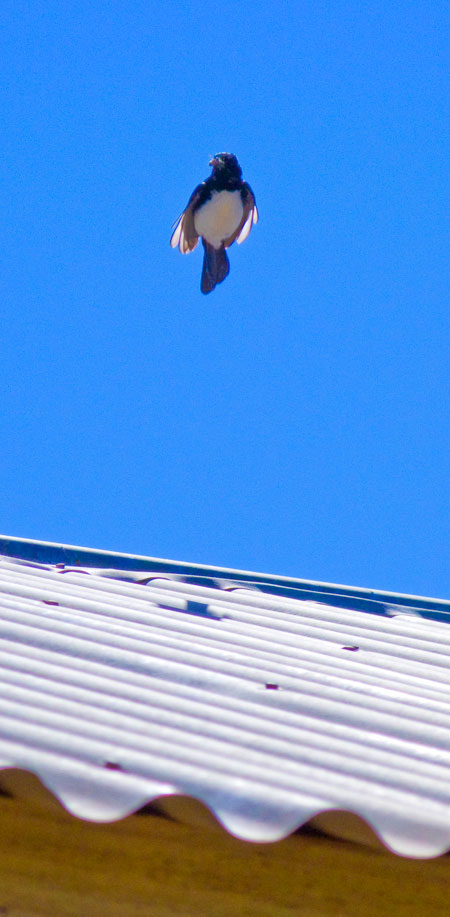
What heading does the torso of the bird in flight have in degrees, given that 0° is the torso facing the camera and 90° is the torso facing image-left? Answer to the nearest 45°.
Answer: approximately 0°
